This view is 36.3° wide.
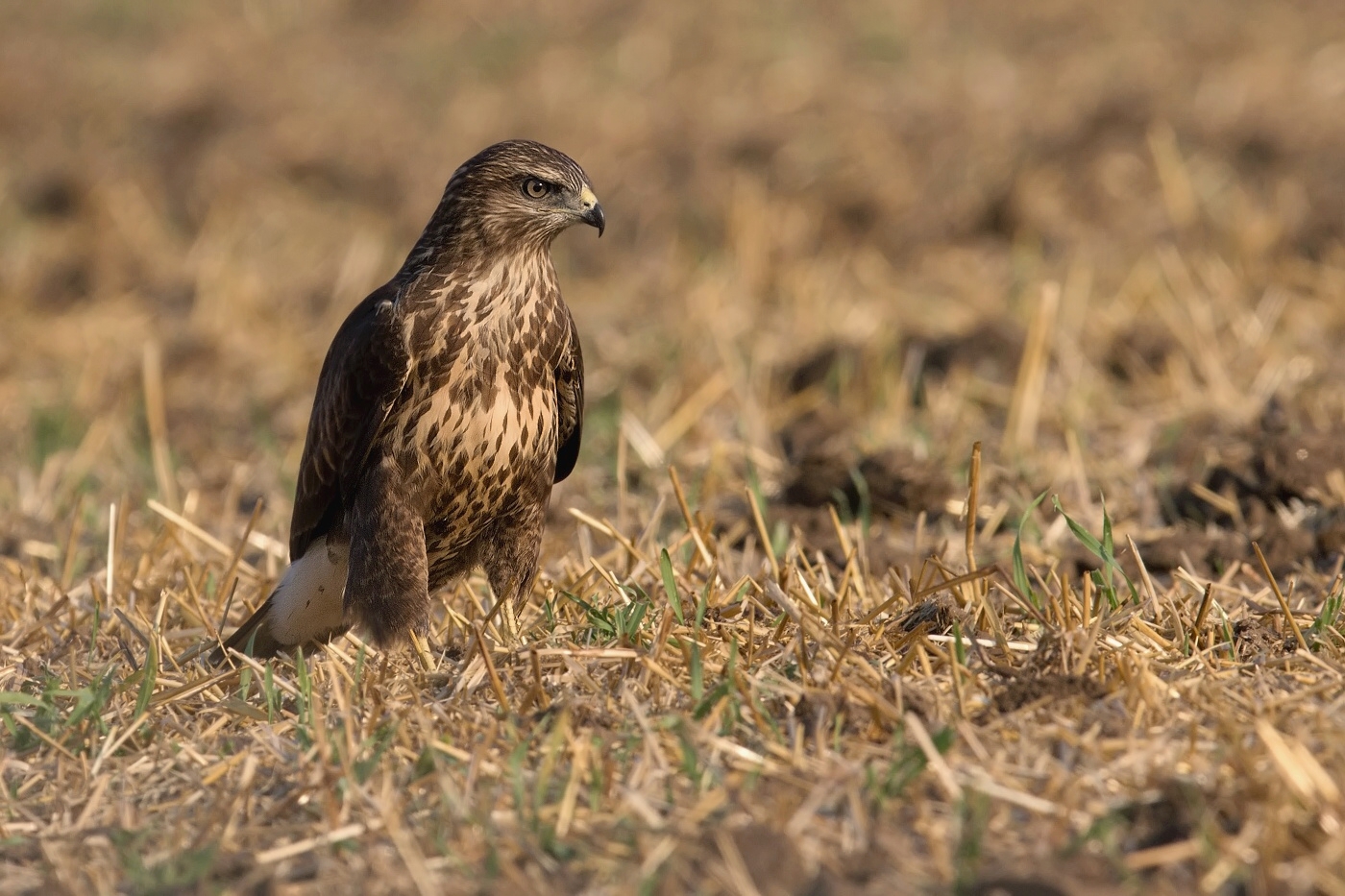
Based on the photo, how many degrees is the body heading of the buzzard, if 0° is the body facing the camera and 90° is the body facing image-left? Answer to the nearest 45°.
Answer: approximately 315°
